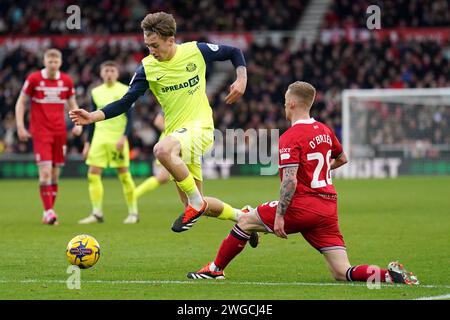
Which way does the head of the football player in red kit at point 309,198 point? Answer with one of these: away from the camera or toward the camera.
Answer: away from the camera

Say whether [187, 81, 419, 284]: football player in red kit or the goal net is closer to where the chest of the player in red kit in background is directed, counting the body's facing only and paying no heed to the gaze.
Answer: the football player in red kit

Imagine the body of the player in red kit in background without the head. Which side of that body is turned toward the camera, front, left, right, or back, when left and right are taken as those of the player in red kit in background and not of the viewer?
front

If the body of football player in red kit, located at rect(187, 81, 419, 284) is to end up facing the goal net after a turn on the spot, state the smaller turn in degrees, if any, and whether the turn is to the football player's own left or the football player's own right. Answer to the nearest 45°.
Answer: approximately 45° to the football player's own right

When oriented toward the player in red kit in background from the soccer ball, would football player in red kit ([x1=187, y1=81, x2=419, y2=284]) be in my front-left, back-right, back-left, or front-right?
back-right

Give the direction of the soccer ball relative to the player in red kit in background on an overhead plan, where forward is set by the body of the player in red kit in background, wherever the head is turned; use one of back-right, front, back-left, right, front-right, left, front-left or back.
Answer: front

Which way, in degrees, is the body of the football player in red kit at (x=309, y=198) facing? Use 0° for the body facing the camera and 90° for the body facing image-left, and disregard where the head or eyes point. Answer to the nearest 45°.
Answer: approximately 135°

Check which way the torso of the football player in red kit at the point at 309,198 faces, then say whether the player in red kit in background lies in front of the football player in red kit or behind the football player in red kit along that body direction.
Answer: in front

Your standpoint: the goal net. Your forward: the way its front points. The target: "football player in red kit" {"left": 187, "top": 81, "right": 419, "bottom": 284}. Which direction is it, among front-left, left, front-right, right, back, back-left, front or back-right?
front
